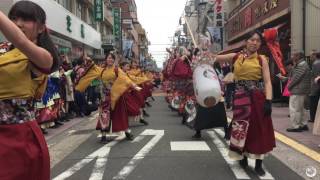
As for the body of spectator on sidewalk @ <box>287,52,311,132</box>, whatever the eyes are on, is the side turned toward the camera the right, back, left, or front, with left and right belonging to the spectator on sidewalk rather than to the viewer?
left

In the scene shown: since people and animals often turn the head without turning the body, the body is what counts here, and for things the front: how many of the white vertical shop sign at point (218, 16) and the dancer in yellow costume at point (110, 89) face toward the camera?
2

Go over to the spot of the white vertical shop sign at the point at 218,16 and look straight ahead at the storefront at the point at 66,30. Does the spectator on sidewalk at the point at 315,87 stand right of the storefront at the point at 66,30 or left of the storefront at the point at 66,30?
left

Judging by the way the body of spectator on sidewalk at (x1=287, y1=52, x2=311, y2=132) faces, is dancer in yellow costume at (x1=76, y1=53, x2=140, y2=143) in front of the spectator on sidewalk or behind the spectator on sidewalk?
in front

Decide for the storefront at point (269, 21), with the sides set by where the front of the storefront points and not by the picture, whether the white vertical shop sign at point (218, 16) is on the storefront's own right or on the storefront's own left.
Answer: on the storefront's own right

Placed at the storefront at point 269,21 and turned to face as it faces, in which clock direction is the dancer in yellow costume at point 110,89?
The dancer in yellow costume is roughly at 11 o'clock from the storefront.

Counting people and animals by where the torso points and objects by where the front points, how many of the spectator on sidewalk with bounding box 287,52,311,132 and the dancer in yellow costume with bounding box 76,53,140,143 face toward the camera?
1

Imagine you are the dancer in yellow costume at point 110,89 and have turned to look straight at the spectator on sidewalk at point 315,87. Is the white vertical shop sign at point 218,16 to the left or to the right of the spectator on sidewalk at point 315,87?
left

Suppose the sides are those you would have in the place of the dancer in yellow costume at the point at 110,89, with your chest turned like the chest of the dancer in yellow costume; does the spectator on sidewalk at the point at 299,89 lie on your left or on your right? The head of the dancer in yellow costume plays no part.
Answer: on your left

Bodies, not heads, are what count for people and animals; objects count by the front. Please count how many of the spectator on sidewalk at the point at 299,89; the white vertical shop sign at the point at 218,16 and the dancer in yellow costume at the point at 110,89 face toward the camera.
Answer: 2

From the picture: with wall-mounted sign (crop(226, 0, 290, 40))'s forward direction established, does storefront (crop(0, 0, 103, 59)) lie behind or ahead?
ahead

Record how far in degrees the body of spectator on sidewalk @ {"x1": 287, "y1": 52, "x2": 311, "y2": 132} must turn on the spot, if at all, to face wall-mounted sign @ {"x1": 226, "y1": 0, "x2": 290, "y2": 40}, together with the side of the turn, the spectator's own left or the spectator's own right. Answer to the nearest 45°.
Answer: approximately 90° to the spectator's own right
